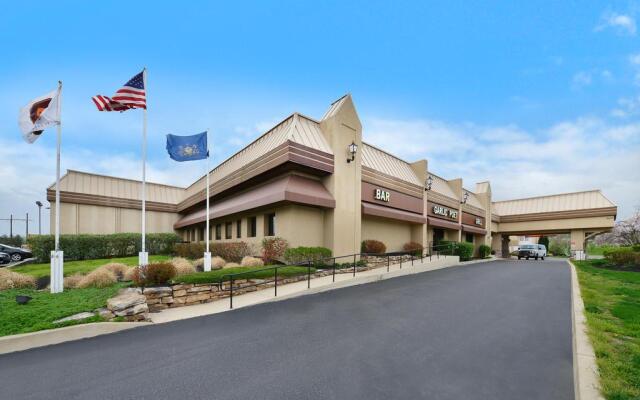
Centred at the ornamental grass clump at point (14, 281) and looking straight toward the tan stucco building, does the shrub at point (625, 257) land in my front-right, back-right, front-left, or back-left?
front-right

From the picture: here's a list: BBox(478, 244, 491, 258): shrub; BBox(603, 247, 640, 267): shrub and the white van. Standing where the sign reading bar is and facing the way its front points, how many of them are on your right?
0

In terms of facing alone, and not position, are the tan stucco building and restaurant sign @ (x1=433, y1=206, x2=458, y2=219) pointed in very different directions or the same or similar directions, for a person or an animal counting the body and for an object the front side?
same or similar directions

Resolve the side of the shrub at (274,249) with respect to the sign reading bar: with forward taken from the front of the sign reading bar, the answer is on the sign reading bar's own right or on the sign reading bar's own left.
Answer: on the sign reading bar's own right

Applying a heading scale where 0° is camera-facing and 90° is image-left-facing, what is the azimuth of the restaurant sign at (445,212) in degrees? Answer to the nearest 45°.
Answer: approximately 315°

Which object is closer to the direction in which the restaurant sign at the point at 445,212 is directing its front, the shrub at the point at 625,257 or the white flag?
the shrub

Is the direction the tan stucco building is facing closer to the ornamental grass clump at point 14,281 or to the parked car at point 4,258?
the ornamental grass clump

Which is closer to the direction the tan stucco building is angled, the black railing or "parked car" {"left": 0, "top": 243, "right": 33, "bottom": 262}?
the black railing

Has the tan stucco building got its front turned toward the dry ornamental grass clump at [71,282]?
no

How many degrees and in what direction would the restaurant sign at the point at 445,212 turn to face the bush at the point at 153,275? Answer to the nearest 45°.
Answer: approximately 45° to its right

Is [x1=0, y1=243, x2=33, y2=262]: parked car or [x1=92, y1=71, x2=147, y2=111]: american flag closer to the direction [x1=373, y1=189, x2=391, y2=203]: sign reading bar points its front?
the american flag

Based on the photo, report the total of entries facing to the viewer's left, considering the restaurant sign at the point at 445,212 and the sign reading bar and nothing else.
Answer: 0

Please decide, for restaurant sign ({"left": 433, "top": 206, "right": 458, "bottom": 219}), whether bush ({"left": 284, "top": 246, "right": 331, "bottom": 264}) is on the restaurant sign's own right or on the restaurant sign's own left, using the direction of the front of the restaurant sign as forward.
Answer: on the restaurant sign's own right

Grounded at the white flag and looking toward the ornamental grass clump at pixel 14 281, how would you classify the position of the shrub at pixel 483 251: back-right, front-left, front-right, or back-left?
back-right
